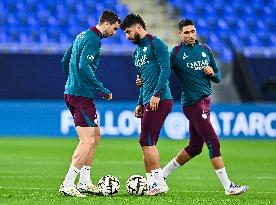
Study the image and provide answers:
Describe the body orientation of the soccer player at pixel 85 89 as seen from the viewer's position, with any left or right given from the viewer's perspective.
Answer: facing to the right of the viewer

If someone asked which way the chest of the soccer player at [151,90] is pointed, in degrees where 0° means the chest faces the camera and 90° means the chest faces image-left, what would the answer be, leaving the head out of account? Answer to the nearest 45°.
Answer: approximately 45°

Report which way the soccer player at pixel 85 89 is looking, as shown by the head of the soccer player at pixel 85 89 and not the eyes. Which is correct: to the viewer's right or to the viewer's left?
to the viewer's right

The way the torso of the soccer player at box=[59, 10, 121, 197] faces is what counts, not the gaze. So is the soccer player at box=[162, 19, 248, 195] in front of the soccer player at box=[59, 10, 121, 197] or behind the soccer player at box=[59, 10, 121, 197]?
in front

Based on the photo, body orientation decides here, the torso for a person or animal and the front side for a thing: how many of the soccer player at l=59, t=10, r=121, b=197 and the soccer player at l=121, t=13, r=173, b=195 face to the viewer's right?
1
